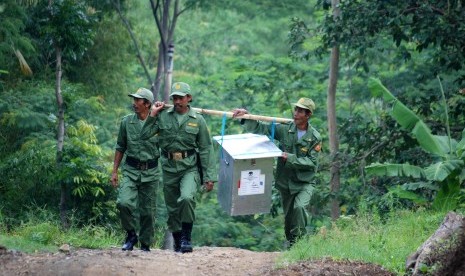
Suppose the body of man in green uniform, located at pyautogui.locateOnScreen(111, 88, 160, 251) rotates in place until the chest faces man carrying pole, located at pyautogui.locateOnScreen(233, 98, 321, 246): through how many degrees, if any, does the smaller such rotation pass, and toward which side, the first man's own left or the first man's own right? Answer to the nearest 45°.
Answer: approximately 90° to the first man's own left

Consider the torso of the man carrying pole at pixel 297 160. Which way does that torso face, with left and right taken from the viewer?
facing the viewer and to the left of the viewer

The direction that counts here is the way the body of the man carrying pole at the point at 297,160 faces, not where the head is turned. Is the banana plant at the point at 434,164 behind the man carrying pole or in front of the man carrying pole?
behind

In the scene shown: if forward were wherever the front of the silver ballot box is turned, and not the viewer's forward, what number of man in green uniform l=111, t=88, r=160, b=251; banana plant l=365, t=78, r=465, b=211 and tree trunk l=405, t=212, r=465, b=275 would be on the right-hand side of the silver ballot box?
1

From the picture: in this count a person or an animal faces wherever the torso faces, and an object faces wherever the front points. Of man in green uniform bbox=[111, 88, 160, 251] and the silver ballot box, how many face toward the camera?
2

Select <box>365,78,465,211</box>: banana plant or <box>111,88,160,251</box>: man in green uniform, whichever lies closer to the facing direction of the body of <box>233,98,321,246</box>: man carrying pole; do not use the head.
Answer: the man in green uniform

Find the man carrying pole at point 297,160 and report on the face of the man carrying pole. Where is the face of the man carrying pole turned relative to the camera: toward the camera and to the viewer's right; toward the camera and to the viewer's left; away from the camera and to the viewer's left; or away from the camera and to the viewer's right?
toward the camera and to the viewer's left

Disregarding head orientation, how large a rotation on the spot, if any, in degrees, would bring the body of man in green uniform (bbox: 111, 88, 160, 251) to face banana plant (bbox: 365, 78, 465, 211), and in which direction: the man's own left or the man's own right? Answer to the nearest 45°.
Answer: approximately 90° to the man's own left

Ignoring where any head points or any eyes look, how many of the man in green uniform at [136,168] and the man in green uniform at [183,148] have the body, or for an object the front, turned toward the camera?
2
